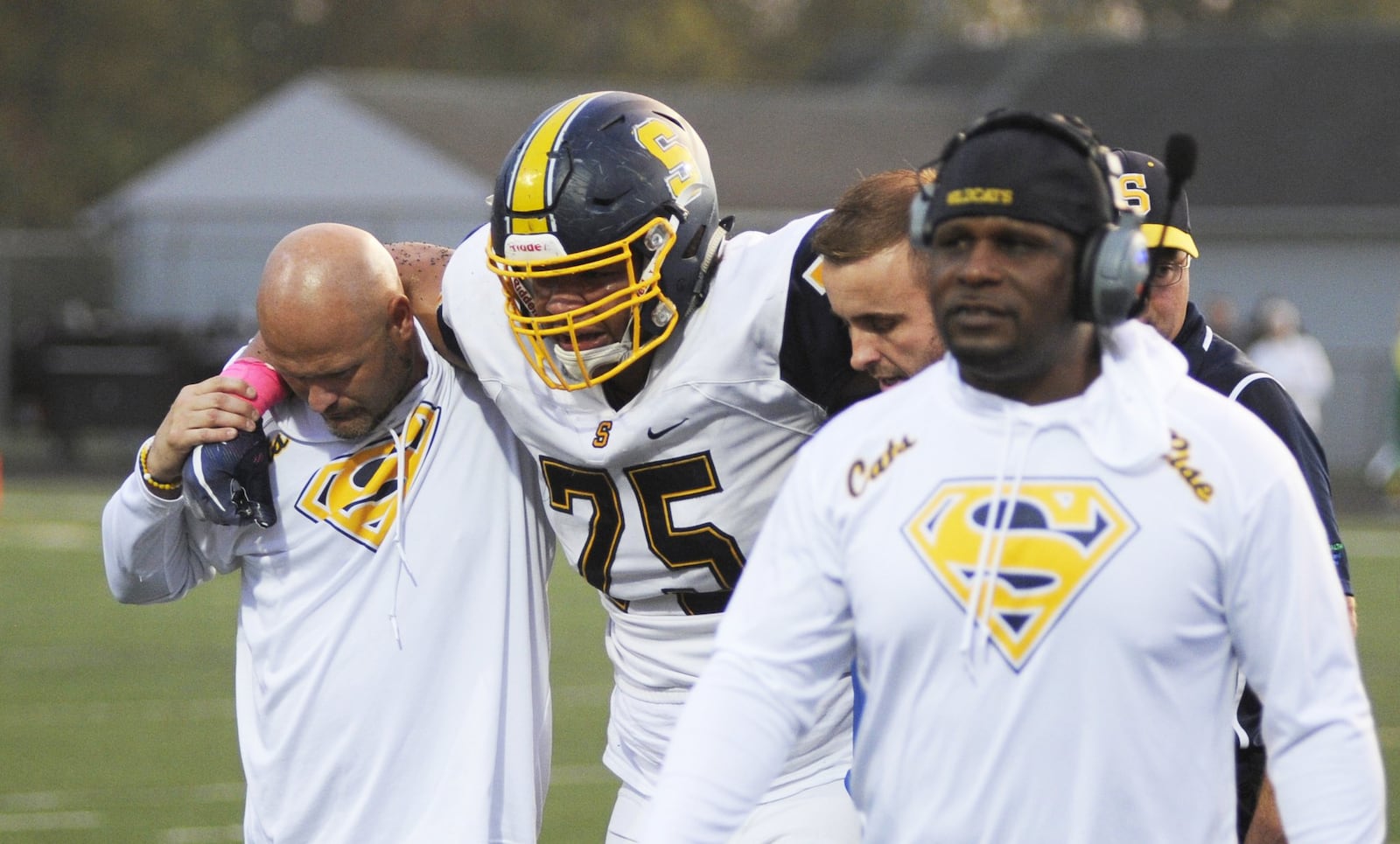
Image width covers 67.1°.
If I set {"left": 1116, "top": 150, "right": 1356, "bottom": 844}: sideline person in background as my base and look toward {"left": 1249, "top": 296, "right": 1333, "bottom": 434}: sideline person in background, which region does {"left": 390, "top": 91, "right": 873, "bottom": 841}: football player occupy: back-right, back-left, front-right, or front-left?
back-left

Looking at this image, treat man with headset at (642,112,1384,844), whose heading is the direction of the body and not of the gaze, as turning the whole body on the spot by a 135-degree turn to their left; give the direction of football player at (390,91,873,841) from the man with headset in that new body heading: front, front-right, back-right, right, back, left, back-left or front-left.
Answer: left

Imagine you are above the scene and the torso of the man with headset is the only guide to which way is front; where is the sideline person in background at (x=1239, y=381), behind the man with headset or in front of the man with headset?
behind

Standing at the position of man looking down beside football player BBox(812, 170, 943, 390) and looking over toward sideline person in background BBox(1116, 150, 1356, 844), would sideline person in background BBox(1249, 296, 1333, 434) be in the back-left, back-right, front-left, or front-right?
front-left

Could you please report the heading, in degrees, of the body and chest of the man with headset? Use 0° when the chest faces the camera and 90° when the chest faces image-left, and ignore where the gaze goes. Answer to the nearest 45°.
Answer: approximately 0°

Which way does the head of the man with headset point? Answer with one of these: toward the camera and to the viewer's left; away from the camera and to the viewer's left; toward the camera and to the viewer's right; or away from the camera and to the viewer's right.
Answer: toward the camera and to the viewer's left

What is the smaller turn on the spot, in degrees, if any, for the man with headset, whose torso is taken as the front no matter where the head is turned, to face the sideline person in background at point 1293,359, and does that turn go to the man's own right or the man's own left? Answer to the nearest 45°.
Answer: approximately 180°
